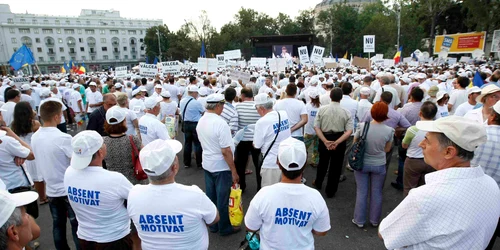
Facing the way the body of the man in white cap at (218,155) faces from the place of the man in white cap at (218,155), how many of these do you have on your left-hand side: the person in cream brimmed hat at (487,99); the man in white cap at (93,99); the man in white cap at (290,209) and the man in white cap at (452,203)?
1

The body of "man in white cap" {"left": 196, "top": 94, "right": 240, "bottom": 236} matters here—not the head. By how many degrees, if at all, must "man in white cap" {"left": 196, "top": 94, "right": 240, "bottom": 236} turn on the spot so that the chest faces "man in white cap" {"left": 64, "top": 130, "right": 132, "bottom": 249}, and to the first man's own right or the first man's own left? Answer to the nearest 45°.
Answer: approximately 180°

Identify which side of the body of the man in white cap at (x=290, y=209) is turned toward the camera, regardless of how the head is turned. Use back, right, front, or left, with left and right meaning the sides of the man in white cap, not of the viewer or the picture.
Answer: back

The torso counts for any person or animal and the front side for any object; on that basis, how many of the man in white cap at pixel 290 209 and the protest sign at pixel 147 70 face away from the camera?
1

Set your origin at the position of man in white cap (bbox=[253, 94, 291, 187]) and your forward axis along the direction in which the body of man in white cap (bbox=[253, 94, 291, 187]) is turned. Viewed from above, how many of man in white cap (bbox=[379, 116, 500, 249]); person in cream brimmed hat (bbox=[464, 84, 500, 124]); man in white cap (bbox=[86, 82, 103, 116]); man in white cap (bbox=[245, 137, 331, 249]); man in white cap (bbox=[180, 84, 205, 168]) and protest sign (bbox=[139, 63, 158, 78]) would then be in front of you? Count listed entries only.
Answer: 3

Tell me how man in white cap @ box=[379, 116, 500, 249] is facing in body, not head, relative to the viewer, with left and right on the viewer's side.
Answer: facing away from the viewer and to the left of the viewer

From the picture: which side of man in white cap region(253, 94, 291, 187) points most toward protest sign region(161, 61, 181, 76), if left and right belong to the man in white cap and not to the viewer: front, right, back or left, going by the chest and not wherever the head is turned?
front

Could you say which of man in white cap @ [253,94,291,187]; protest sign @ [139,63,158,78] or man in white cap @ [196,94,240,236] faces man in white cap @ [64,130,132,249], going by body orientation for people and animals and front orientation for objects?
the protest sign

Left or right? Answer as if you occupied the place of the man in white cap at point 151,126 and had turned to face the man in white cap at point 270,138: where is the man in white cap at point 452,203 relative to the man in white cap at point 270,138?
right

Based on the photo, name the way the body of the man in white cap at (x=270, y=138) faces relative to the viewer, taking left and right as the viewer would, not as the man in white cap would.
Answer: facing away from the viewer and to the left of the viewer

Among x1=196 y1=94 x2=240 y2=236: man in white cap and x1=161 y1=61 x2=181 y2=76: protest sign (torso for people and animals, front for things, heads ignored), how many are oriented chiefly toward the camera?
1

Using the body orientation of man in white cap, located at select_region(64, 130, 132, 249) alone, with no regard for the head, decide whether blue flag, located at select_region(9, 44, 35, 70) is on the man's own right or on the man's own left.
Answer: on the man's own left

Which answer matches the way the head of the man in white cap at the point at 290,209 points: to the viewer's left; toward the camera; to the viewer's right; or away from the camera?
away from the camera

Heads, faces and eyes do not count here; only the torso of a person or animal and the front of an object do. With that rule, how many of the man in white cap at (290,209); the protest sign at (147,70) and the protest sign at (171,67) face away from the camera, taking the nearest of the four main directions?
1

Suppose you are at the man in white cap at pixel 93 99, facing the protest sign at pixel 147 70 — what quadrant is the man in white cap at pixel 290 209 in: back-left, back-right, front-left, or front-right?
back-right
